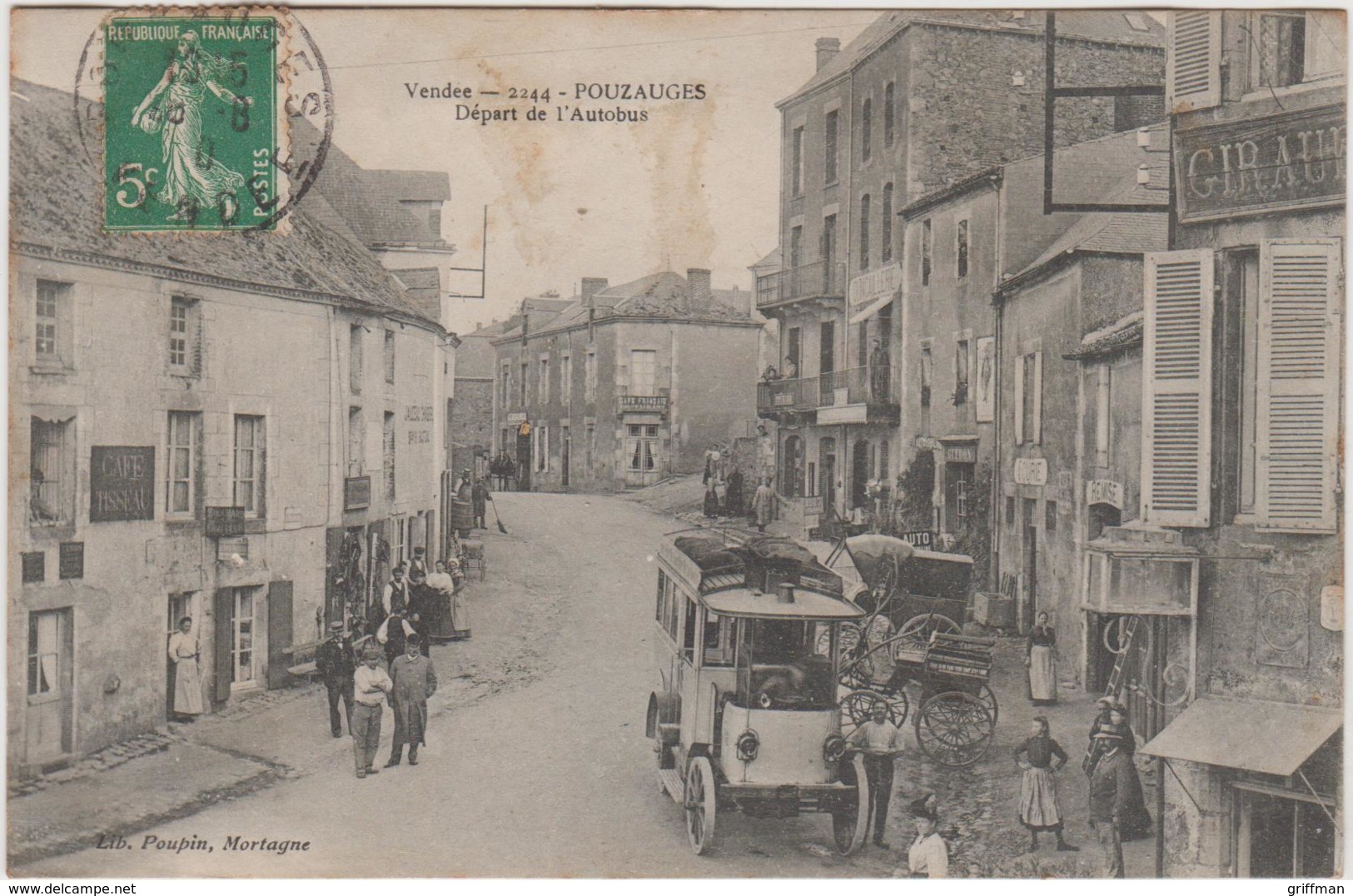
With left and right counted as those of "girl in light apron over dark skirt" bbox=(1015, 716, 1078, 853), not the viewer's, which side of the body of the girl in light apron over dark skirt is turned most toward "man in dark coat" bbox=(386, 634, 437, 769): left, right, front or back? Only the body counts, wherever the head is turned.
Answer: right

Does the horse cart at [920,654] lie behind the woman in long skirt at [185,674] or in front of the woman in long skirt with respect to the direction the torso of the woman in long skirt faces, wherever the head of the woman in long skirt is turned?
in front

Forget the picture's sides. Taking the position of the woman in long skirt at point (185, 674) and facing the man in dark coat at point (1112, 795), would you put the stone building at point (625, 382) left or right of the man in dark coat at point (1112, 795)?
left

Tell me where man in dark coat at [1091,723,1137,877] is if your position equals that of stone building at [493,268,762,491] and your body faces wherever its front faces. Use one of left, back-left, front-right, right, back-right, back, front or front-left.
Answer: front-left

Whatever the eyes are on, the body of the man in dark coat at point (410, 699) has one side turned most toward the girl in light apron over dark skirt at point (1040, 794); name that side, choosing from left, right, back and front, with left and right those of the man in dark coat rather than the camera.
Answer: left

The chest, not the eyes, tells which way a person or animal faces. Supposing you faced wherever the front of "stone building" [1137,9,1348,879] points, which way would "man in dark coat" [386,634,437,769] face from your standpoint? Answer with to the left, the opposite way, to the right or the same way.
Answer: to the left

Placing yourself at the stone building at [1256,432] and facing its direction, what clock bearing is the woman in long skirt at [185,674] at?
The woman in long skirt is roughly at 1 o'clock from the stone building.

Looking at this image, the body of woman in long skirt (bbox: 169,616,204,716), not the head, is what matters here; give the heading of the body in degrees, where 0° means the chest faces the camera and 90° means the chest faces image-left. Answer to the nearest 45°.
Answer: approximately 315°

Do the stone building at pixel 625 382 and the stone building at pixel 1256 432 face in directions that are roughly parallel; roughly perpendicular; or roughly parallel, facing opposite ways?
roughly perpendicular

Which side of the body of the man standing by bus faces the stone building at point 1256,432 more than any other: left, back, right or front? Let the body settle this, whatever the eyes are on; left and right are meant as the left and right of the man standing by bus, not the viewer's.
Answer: left

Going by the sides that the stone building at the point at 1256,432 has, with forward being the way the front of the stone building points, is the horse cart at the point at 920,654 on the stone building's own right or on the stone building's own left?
on the stone building's own right
